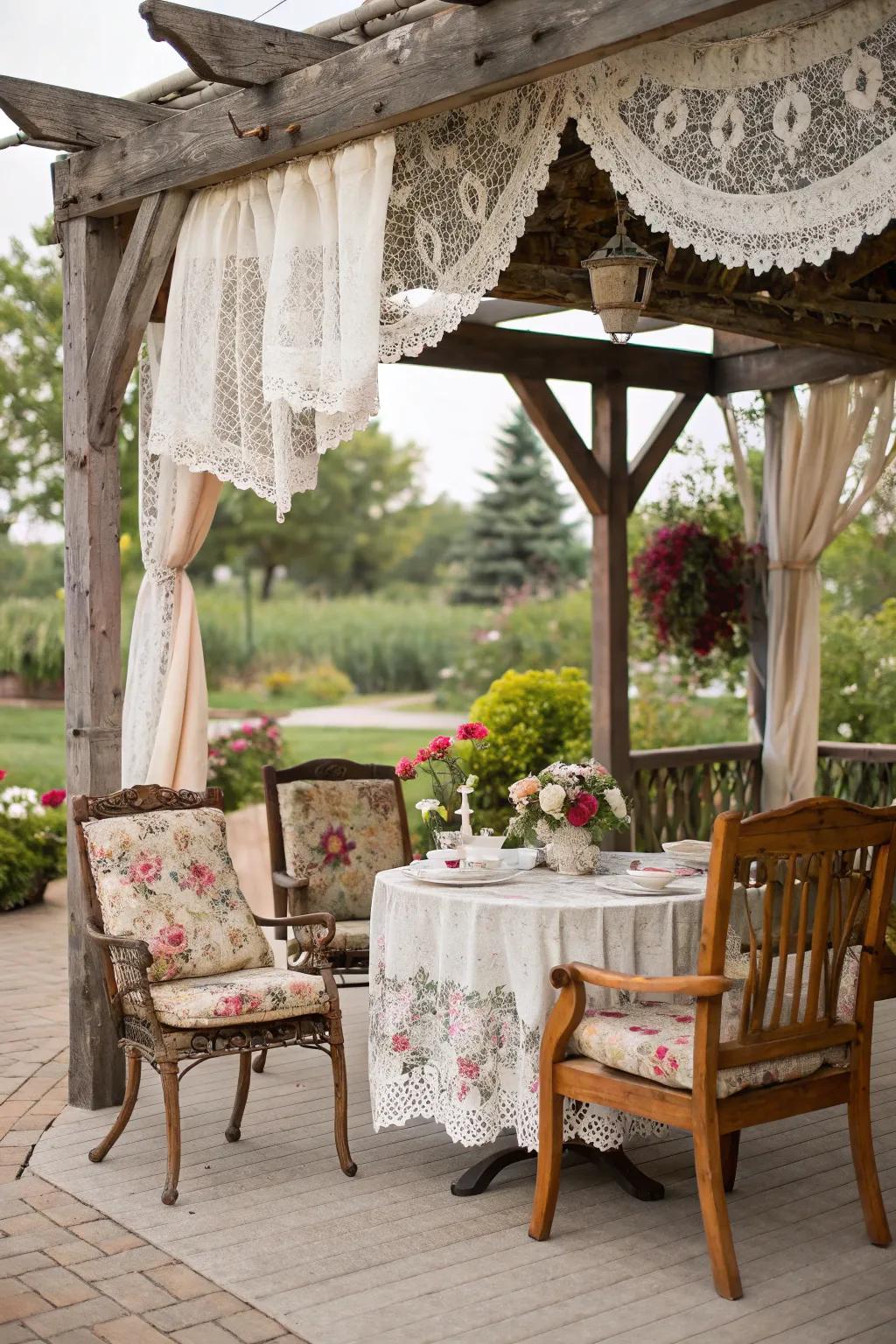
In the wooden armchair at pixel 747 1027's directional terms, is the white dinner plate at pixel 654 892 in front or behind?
in front

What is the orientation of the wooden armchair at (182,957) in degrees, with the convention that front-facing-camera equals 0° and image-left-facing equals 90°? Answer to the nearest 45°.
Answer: approximately 315°

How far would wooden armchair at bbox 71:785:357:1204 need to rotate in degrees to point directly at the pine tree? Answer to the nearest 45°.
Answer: approximately 135° to its left

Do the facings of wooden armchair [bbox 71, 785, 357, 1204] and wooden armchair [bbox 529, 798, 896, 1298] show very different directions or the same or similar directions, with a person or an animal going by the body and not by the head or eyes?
very different directions

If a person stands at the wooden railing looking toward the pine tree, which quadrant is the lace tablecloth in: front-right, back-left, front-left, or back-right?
back-left

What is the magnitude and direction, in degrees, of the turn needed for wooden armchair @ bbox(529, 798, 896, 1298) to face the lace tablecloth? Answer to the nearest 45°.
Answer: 0° — it already faces it

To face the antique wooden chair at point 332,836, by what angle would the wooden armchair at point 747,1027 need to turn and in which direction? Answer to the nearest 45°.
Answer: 0° — it already faces it

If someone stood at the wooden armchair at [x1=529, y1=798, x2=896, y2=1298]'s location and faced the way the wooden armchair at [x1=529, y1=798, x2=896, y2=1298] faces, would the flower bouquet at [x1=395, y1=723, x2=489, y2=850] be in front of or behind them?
in front

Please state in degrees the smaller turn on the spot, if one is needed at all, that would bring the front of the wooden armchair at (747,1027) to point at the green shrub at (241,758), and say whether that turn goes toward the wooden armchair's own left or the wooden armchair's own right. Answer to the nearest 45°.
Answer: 0° — it already faces it

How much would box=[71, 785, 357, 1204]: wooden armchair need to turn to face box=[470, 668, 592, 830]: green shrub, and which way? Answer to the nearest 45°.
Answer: approximately 90° to its left

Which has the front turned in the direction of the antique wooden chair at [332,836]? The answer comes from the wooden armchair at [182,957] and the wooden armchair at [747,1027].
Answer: the wooden armchair at [747,1027]

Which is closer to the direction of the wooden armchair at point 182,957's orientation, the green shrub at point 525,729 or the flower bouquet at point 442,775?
the flower bouquet
